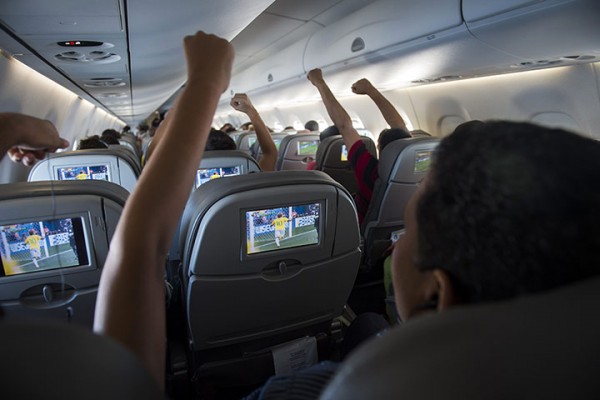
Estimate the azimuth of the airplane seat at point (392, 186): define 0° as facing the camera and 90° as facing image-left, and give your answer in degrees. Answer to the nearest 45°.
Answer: approximately 135°

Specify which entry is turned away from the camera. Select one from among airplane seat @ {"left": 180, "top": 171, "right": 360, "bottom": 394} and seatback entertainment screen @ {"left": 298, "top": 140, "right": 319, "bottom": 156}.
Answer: the airplane seat

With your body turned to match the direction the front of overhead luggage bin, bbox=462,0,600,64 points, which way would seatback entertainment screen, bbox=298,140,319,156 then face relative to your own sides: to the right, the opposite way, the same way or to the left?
to the left

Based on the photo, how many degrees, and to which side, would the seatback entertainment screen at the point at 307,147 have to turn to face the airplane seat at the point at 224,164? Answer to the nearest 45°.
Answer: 0° — it already faces it

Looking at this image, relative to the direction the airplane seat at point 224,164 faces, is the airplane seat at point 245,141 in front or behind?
in front

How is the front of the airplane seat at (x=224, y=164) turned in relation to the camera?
facing away from the viewer

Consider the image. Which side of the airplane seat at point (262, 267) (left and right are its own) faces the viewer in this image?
back

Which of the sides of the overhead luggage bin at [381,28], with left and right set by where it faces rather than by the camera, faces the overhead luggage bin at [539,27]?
left

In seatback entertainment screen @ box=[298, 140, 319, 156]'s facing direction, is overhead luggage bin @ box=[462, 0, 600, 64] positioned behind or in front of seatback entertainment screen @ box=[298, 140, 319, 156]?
in front

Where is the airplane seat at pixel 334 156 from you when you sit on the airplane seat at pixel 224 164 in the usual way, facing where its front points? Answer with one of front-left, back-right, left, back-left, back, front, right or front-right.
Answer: front-right

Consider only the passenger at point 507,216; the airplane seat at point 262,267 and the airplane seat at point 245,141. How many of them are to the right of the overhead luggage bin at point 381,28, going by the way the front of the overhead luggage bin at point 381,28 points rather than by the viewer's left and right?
1

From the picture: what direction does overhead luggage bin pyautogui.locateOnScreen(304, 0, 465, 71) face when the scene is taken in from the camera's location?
facing the viewer and to the left of the viewer

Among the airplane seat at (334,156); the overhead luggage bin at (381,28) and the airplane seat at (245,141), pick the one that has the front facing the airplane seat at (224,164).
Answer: the overhead luggage bin

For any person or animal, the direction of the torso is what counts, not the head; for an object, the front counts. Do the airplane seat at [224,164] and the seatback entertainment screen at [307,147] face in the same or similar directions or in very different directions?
very different directions

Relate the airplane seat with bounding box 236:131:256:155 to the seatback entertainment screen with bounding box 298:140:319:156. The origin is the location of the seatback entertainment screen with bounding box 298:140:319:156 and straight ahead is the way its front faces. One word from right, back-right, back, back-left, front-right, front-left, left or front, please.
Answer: back-right

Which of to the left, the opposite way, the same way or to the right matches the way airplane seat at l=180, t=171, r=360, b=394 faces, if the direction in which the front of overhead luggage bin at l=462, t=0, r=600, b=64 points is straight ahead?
to the right

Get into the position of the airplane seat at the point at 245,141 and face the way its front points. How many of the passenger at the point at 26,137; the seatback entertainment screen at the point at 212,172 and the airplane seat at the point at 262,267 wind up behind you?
3

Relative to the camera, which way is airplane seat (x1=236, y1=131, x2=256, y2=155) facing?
away from the camera

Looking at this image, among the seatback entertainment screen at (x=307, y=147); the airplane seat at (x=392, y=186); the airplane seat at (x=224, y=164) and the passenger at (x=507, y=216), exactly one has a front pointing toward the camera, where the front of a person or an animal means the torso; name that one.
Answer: the seatback entertainment screen

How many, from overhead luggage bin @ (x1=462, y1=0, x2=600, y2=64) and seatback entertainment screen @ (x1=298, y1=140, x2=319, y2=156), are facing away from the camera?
0
